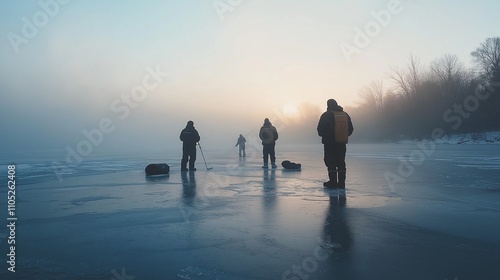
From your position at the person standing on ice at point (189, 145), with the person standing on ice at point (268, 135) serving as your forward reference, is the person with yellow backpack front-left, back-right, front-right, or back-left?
front-right

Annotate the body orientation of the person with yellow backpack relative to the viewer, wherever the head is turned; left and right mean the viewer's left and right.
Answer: facing away from the viewer and to the left of the viewer

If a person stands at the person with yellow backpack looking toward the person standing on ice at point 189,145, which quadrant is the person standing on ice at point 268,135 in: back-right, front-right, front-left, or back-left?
front-right

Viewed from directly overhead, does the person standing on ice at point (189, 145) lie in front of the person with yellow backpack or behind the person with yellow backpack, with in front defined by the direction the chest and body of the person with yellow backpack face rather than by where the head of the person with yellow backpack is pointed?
in front

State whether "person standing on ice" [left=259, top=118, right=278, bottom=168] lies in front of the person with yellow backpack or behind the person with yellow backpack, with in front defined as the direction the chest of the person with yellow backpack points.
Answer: in front
